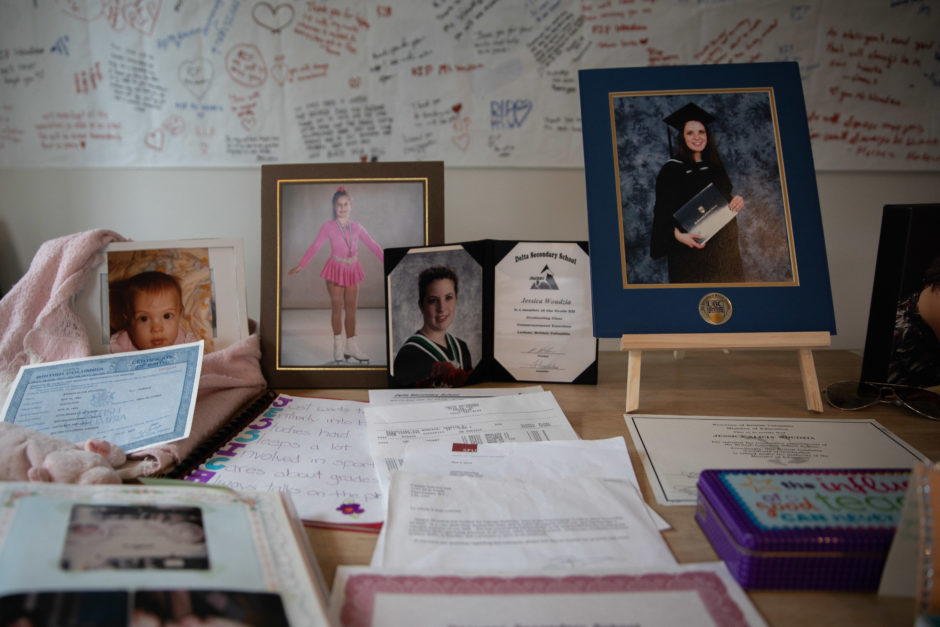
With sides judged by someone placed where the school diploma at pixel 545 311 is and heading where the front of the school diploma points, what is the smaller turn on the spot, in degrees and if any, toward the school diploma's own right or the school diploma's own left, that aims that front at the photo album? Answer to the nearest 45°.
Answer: approximately 45° to the school diploma's own right

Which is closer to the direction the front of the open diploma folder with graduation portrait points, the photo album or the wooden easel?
the photo album
